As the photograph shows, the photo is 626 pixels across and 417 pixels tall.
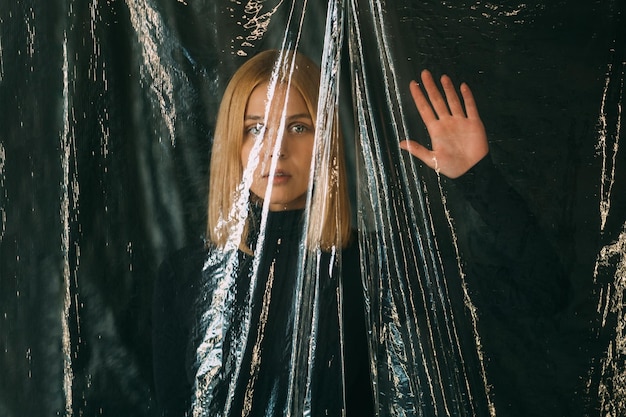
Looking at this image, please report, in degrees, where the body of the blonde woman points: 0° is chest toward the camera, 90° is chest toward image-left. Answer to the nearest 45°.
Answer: approximately 0°

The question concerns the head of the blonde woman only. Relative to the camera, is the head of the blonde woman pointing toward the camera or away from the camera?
toward the camera
